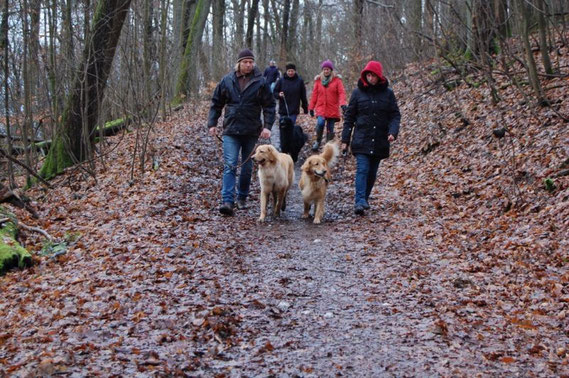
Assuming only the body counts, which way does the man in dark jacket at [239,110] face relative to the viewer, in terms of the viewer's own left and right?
facing the viewer

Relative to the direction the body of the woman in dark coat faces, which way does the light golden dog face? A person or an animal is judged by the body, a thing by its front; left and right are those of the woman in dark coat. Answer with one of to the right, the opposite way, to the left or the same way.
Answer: the same way

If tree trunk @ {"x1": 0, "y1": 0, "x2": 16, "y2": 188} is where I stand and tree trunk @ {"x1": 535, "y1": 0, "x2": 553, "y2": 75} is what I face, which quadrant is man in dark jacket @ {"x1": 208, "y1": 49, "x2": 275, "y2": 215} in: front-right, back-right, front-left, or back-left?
front-right

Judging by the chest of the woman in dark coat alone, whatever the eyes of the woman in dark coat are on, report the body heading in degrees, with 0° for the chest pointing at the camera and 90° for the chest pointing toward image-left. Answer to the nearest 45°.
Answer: approximately 0°

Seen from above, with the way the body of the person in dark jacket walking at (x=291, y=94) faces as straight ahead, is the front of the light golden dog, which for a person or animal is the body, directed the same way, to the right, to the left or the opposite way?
the same way

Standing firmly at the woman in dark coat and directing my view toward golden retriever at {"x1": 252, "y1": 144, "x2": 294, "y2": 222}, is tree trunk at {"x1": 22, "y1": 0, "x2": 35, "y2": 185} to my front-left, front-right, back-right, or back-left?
front-right

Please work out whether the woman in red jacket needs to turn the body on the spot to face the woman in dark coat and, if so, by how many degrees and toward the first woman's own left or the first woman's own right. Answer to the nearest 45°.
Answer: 0° — they already face them

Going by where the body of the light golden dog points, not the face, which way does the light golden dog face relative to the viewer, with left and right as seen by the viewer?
facing the viewer

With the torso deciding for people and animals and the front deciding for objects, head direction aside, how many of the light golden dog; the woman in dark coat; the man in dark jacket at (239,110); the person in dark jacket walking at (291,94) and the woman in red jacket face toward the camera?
5

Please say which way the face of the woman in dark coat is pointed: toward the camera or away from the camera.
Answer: toward the camera

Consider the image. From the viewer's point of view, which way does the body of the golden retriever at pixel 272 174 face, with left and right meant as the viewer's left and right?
facing the viewer and to the left of the viewer

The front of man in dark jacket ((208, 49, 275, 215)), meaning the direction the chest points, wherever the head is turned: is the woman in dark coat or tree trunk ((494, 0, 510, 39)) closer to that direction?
the woman in dark coat

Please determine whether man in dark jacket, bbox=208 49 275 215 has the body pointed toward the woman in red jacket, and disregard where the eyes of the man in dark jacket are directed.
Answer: no

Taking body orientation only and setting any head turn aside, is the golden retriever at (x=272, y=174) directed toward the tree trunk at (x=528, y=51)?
no

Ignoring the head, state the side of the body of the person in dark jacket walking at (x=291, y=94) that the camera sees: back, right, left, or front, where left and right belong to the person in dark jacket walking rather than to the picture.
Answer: front
